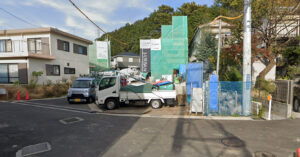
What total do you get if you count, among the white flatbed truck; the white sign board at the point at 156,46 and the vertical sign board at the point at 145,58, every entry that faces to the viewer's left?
1

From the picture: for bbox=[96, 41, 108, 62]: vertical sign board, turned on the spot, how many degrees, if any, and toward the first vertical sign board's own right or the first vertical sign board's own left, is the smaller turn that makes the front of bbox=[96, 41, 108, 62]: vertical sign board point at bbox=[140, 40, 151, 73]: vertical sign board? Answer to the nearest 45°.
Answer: approximately 45° to the first vertical sign board's own left

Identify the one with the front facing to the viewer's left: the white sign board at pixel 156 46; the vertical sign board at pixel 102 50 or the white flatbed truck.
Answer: the white flatbed truck

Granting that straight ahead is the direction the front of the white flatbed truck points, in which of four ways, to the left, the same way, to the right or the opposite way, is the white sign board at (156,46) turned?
to the left

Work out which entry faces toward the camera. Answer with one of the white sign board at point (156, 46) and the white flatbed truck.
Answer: the white sign board

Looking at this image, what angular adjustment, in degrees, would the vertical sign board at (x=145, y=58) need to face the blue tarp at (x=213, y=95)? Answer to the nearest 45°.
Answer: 0° — it already faces it

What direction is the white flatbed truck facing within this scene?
to the viewer's left

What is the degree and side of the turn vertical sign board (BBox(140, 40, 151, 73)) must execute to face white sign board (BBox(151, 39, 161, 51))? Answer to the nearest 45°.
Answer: approximately 45° to its left

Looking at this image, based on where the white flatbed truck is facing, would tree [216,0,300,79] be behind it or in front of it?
behind

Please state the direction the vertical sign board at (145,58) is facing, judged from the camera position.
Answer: facing the viewer

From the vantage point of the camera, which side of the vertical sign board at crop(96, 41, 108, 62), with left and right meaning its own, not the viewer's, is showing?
front

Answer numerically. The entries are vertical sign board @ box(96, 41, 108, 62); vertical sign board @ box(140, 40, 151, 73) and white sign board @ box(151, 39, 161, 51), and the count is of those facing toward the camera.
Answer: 3

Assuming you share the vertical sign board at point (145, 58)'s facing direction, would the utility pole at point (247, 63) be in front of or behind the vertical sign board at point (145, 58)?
in front
